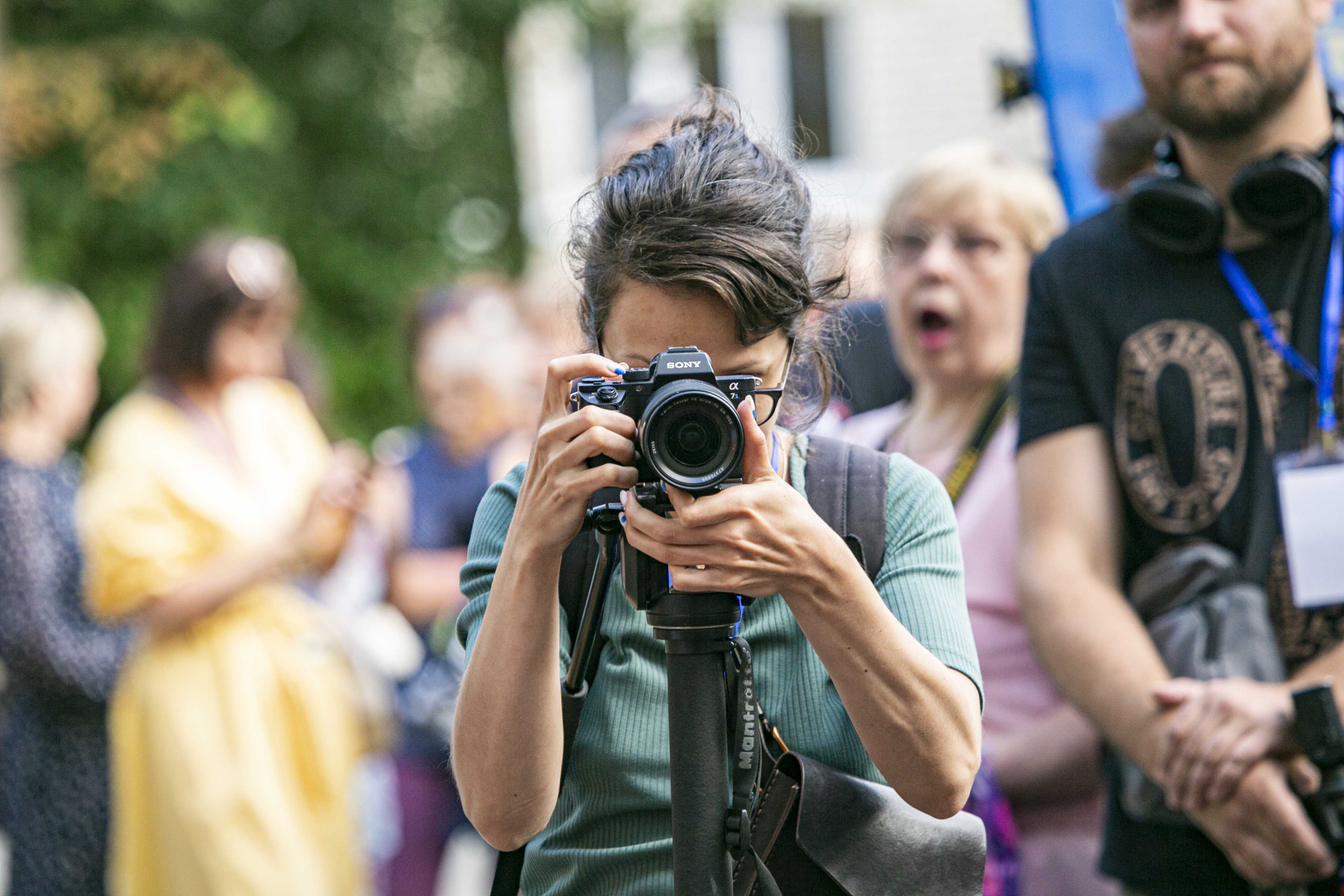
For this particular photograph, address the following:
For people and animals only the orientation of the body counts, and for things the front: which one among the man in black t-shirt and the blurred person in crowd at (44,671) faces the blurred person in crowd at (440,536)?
the blurred person in crowd at (44,671)

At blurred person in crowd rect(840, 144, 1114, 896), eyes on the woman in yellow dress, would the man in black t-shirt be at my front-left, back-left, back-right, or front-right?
back-left

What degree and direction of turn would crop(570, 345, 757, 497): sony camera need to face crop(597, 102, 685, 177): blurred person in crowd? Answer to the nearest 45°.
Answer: approximately 180°

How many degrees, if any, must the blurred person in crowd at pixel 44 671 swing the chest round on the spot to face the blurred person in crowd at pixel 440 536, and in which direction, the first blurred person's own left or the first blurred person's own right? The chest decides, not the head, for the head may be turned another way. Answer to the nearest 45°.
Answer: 0° — they already face them

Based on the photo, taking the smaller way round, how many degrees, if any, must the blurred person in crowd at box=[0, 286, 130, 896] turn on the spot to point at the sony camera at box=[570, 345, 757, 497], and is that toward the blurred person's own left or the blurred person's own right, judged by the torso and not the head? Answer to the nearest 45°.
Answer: approximately 90° to the blurred person's own right

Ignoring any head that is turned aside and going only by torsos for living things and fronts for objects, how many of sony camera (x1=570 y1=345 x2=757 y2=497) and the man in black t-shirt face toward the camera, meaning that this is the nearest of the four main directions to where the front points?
2

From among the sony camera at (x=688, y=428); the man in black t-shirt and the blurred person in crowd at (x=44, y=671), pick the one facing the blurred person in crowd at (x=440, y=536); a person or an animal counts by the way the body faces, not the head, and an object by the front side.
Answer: the blurred person in crowd at (x=44, y=671)

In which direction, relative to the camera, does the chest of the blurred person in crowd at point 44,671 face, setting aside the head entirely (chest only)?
to the viewer's right

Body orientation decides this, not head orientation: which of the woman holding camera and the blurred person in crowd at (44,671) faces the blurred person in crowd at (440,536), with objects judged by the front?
the blurred person in crowd at (44,671)

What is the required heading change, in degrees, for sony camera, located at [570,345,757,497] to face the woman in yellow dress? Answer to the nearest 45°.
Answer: approximately 135° to its right

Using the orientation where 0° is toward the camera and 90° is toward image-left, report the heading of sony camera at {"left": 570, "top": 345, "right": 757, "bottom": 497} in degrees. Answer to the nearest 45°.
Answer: approximately 0°
